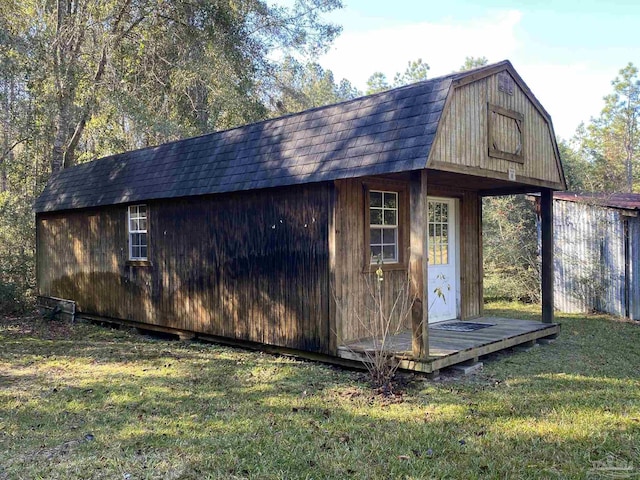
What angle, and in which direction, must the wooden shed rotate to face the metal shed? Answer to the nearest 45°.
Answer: approximately 90° to its left

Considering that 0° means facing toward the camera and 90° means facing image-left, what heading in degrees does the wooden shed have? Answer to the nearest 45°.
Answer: approximately 315°
